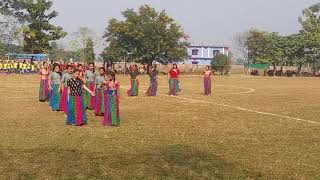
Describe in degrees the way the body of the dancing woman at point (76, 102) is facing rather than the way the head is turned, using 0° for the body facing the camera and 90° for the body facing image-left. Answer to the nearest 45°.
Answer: approximately 0°

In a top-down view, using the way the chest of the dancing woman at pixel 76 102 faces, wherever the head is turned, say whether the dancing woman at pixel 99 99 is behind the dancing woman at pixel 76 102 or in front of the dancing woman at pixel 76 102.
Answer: behind

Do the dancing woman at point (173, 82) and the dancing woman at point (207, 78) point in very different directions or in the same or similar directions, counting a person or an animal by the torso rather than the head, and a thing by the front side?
same or similar directions

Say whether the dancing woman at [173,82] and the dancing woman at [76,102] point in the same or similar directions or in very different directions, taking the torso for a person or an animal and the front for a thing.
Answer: same or similar directions

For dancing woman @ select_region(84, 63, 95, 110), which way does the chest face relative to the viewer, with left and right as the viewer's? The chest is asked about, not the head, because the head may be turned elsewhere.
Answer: facing the viewer

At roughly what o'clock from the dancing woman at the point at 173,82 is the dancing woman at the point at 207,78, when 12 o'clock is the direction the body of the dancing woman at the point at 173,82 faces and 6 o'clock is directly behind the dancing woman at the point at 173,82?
the dancing woman at the point at 207,78 is roughly at 9 o'clock from the dancing woman at the point at 173,82.

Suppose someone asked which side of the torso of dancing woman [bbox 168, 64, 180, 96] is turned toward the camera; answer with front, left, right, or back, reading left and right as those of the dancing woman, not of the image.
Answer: front

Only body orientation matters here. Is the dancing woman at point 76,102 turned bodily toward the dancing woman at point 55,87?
no

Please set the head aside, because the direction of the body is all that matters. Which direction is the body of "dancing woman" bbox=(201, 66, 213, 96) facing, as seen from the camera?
toward the camera

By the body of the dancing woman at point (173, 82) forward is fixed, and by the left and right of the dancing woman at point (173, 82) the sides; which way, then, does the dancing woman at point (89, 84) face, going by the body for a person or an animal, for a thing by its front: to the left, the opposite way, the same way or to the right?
the same way

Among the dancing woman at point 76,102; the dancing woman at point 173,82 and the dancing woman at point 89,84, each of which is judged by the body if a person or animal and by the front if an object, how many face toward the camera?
3
